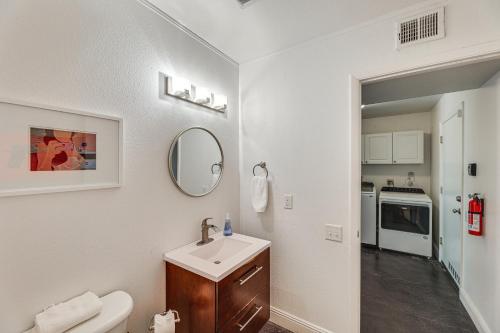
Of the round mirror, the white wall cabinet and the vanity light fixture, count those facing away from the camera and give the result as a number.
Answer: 0

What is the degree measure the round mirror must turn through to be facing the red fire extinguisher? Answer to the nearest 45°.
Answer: approximately 45° to its left

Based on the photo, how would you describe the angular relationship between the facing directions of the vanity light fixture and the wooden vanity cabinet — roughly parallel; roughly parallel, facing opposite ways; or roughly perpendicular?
roughly parallel

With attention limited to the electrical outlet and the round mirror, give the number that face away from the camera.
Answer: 0

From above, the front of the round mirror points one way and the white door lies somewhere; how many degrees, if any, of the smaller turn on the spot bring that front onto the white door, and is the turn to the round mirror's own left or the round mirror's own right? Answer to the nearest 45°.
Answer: approximately 45° to the round mirror's own left

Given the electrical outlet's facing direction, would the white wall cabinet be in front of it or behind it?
behind

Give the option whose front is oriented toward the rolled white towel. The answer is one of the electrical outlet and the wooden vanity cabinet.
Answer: the electrical outlet

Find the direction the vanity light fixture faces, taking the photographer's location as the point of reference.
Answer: facing the viewer and to the right of the viewer

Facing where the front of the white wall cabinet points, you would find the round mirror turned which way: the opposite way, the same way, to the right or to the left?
to the left

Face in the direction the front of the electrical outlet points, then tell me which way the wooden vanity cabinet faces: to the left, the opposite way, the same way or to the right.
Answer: to the left

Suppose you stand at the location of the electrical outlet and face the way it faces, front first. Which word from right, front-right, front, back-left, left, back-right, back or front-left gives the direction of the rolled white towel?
front

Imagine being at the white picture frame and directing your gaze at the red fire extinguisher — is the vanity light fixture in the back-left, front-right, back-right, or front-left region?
front-left

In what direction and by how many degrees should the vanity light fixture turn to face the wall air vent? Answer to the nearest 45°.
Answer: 0° — it already faces it

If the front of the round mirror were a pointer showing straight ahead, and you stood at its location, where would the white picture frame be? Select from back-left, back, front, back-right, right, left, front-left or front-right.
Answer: right

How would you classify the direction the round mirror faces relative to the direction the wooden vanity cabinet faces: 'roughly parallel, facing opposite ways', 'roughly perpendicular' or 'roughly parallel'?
roughly parallel

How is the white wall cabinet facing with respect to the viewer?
toward the camera
